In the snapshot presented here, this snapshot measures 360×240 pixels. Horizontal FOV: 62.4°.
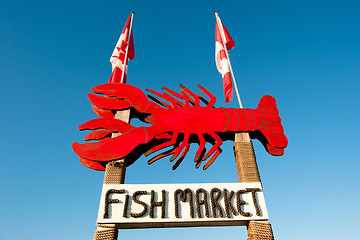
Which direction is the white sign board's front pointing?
toward the camera
